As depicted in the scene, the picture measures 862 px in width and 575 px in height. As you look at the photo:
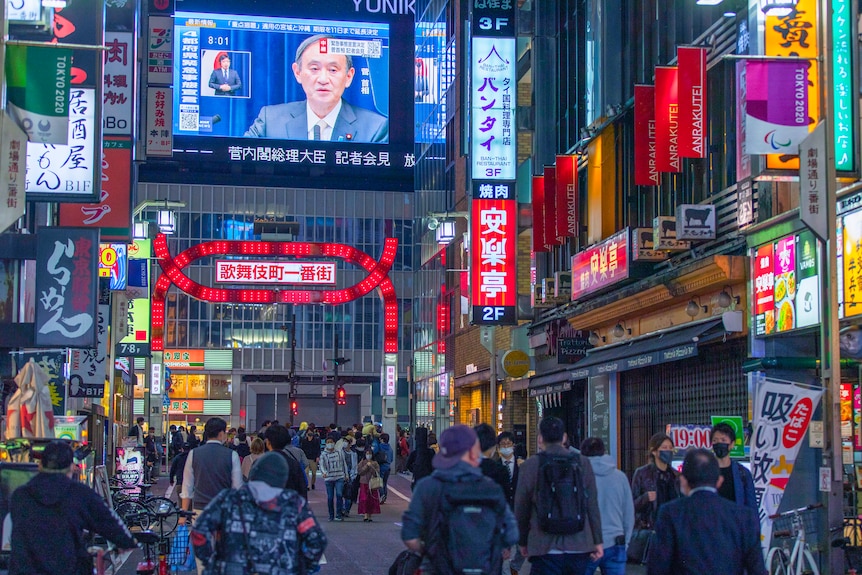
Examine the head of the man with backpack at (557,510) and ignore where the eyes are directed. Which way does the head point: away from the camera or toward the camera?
away from the camera

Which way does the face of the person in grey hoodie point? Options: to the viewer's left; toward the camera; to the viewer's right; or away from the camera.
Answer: away from the camera

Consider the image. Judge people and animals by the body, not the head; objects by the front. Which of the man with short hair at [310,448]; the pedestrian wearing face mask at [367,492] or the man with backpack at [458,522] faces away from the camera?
the man with backpack

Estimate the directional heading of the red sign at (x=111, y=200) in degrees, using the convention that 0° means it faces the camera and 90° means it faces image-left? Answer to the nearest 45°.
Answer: approximately 0°

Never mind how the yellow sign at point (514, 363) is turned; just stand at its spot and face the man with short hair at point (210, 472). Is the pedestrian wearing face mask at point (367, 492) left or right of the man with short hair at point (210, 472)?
right

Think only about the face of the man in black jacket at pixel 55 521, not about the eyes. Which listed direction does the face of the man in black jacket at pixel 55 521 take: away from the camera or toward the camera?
away from the camera

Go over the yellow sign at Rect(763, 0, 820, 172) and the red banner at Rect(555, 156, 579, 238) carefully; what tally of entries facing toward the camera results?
2

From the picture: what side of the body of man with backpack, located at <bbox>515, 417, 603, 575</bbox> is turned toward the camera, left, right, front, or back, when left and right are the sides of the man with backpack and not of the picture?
back

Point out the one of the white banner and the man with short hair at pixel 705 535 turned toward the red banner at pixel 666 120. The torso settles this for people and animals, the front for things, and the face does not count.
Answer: the man with short hair

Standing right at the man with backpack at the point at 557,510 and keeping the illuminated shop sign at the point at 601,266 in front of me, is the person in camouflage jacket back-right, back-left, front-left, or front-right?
back-left

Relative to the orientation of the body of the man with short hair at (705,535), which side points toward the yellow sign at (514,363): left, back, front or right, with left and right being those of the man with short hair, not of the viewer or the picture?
front

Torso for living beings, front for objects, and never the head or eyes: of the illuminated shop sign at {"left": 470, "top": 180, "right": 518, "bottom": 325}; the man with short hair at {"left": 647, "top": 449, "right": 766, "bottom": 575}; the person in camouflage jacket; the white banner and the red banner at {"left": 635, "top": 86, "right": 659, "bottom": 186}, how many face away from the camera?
2

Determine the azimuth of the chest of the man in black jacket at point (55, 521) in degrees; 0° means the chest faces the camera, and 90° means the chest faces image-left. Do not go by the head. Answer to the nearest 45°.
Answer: approximately 180°
